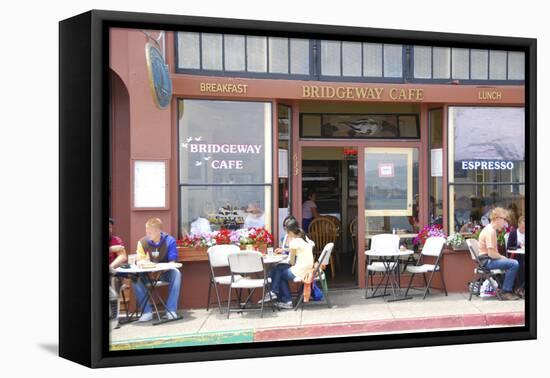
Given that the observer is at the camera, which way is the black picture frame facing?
facing the viewer and to the right of the viewer
